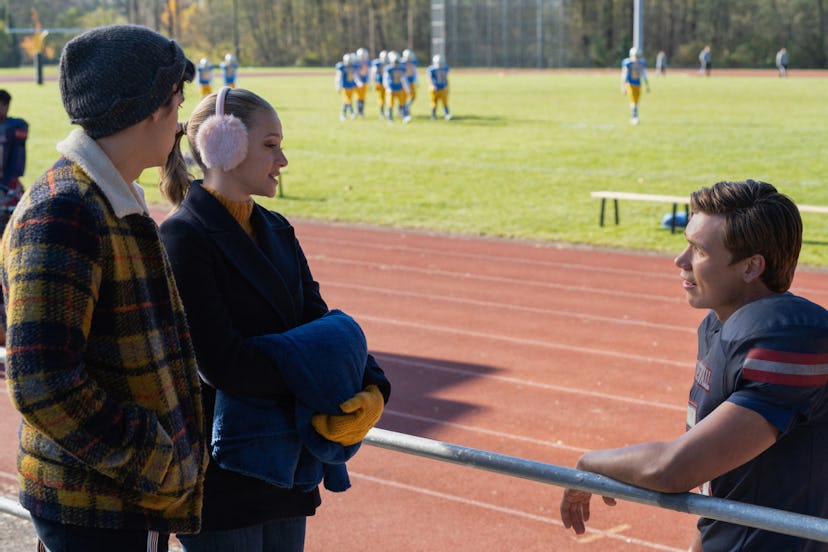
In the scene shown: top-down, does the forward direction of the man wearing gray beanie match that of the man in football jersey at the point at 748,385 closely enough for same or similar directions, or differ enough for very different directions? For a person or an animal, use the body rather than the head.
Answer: very different directions

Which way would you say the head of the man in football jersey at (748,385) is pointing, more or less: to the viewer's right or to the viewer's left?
to the viewer's left

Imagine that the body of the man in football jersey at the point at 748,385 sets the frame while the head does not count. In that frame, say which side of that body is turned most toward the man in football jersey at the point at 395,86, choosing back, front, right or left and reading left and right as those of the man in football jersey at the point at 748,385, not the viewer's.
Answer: right

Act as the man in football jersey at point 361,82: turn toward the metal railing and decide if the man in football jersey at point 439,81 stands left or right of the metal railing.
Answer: left

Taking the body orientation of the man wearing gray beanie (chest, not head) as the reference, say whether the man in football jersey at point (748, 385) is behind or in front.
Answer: in front

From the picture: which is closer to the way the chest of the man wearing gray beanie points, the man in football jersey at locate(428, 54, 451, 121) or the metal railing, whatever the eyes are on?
the metal railing

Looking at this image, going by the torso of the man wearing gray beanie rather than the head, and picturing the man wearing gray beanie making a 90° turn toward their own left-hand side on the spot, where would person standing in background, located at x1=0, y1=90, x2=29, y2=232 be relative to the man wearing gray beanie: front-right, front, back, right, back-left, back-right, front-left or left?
front

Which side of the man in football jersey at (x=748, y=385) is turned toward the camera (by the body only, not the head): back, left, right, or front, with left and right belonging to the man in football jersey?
left

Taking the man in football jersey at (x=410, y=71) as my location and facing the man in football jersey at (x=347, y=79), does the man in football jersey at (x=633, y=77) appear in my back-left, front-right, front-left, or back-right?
back-left

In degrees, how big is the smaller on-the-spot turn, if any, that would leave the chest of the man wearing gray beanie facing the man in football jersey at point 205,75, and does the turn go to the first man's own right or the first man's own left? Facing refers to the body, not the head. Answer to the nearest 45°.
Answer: approximately 90° to the first man's own left

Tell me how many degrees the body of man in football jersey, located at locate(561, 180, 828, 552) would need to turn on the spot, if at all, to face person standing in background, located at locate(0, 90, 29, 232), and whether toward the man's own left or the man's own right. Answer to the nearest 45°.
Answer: approximately 45° to the man's own right

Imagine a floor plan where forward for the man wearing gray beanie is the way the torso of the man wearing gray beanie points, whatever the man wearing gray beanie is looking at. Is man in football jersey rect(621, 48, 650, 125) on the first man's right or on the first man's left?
on the first man's left

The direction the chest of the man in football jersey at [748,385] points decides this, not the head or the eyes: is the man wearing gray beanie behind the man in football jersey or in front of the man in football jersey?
in front

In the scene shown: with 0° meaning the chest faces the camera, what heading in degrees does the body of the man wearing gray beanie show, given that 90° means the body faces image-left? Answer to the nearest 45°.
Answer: approximately 270°
